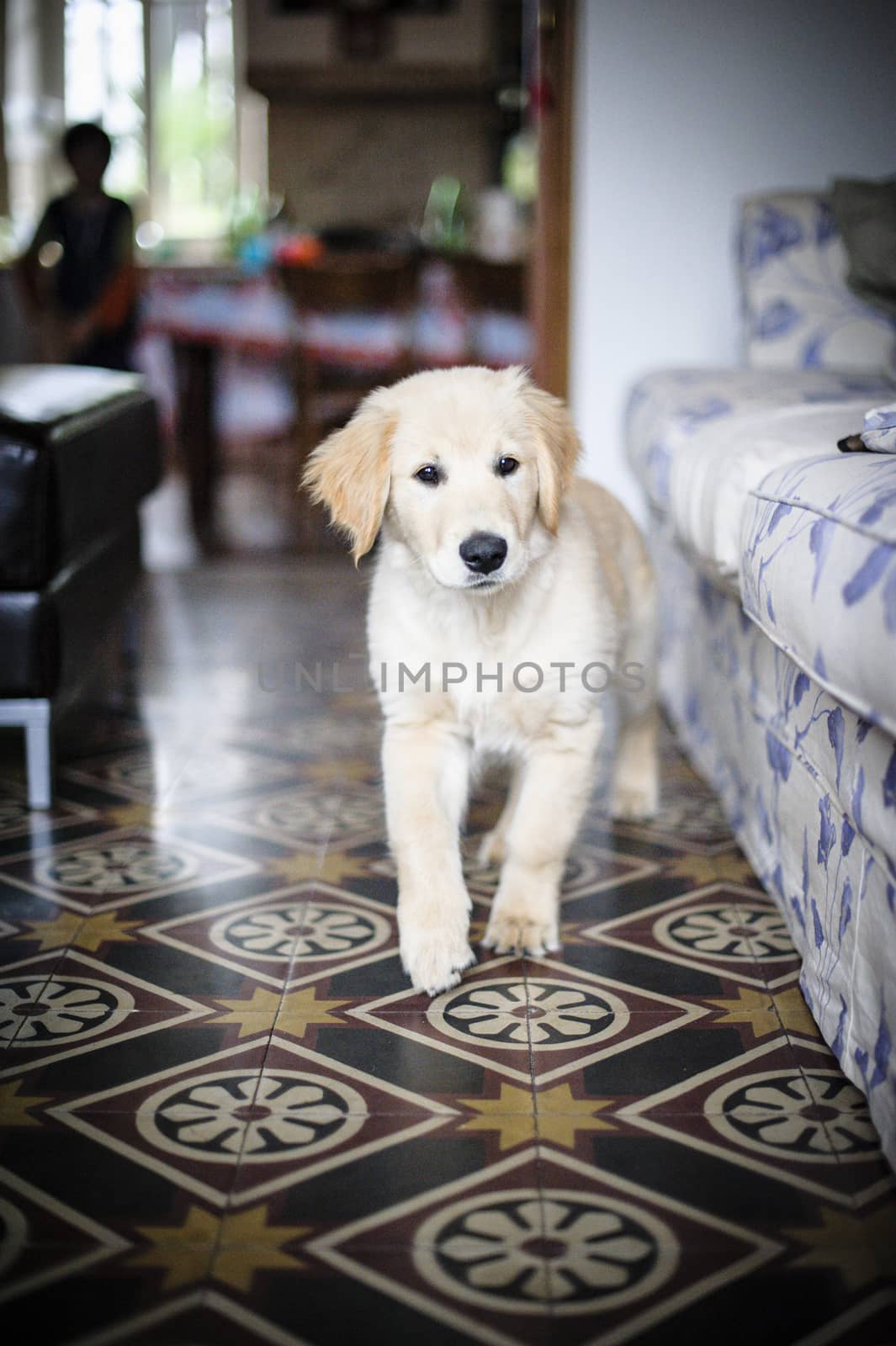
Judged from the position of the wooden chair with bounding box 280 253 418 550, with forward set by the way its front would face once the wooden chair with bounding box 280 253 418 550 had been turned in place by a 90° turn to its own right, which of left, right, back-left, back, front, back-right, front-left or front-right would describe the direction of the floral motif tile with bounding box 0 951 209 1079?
right

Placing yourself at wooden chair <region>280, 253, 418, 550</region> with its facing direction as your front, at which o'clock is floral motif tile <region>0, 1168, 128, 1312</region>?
The floral motif tile is roughly at 6 o'clock from the wooden chair.

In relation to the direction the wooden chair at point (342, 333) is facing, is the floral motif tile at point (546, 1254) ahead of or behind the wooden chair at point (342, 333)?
behind

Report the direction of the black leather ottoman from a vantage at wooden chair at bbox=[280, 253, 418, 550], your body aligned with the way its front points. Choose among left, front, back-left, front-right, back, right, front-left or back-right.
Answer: back

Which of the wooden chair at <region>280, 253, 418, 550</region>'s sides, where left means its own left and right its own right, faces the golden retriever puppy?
back

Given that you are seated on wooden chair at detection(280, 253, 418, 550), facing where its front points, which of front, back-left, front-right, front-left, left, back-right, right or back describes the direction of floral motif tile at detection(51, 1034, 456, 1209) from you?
back

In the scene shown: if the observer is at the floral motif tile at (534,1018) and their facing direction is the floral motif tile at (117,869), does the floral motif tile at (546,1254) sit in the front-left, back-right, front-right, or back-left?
back-left

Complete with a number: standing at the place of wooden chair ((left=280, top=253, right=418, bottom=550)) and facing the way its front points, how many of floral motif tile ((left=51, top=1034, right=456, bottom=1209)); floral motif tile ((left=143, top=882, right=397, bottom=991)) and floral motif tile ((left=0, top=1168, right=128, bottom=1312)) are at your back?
3

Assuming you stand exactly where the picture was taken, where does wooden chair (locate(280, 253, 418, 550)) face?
facing away from the viewer

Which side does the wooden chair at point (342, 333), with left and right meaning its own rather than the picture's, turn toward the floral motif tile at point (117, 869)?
back
